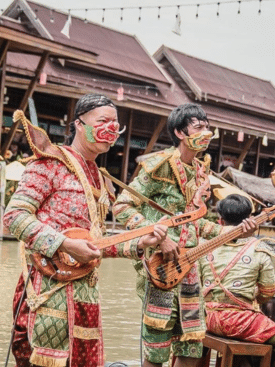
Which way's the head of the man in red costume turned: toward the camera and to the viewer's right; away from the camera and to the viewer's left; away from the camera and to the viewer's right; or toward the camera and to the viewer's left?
toward the camera and to the viewer's right

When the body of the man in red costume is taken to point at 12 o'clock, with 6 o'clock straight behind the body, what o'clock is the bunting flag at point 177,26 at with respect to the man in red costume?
The bunting flag is roughly at 8 o'clock from the man in red costume.

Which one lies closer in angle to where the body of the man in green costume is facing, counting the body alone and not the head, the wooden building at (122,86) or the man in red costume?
the man in red costume

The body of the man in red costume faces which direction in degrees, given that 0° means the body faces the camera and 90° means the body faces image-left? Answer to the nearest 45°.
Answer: approximately 315°

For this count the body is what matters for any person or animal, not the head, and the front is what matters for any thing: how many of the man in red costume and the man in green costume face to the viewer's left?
0

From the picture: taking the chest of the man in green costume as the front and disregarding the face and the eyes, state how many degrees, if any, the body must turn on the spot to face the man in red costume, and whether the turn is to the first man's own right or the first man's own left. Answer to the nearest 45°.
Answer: approximately 90° to the first man's own right

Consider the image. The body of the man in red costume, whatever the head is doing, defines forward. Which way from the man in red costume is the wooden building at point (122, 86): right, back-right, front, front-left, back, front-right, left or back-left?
back-left

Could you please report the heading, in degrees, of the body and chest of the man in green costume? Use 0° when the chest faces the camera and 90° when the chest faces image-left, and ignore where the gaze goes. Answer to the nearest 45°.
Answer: approximately 315°

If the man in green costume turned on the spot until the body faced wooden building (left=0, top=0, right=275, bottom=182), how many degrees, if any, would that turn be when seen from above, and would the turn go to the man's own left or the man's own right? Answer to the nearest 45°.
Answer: approximately 135° to the man's own left
